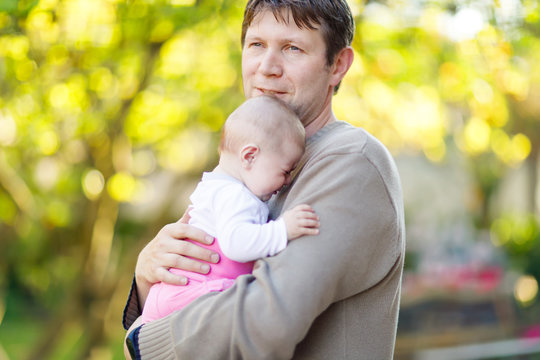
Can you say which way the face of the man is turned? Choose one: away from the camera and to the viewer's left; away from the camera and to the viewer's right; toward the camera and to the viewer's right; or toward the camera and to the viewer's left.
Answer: toward the camera and to the viewer's left

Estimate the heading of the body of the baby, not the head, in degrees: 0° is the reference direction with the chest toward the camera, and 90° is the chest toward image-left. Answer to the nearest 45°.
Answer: approximately 270°

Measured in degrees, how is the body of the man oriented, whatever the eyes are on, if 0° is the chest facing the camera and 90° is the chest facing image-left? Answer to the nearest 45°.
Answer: approximately 45°
